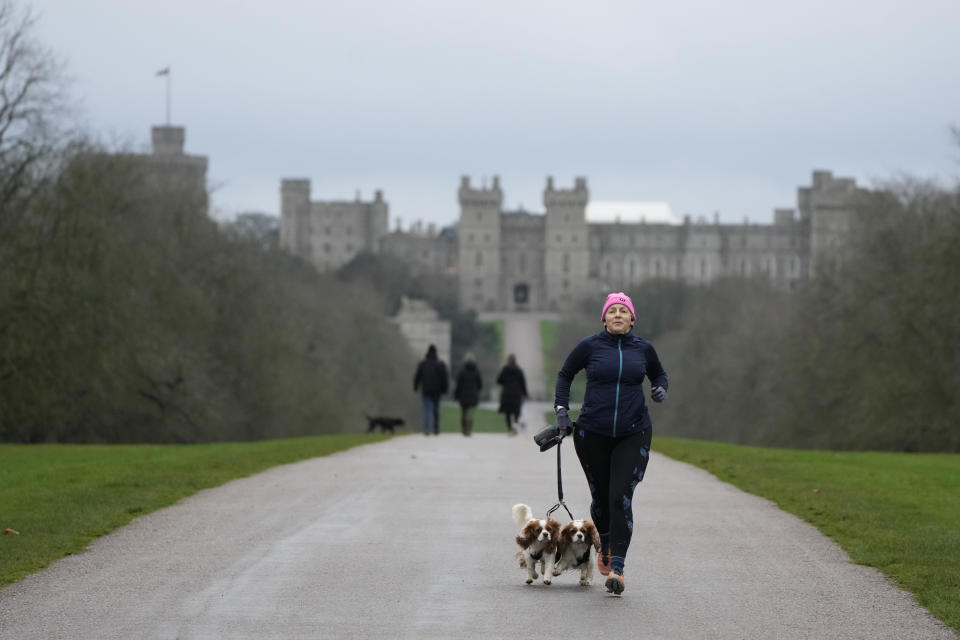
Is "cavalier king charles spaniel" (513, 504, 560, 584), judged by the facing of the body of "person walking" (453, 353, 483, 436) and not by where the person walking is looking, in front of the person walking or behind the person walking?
behind

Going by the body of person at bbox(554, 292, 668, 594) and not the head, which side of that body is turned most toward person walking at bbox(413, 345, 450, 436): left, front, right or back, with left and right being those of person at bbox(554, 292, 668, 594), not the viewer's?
back

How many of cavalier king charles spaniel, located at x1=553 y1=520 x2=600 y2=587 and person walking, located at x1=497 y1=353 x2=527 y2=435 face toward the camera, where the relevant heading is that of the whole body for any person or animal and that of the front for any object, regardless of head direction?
1

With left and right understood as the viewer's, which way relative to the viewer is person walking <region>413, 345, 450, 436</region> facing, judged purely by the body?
facing away from the viewer

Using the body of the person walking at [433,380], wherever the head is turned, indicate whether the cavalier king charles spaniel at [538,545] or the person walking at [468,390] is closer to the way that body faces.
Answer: the person walking

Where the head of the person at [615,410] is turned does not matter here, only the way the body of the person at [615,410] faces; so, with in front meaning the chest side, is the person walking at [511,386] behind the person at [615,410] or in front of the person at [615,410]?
behind

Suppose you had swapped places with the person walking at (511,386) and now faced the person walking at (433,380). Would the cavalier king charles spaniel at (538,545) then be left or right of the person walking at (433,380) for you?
left

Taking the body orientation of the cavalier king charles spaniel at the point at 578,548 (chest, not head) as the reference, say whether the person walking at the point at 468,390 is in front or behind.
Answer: behind

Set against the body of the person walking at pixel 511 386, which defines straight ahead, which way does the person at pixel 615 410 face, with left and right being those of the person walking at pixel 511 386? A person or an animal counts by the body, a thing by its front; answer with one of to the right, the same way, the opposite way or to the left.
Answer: the opposite way

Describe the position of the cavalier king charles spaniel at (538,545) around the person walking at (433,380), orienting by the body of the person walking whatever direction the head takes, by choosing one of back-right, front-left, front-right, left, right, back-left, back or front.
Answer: back

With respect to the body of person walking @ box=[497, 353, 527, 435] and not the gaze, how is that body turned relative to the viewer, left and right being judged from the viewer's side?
facing away from the viewer

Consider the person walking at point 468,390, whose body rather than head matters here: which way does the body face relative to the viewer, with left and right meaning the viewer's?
facing away from the viewer
